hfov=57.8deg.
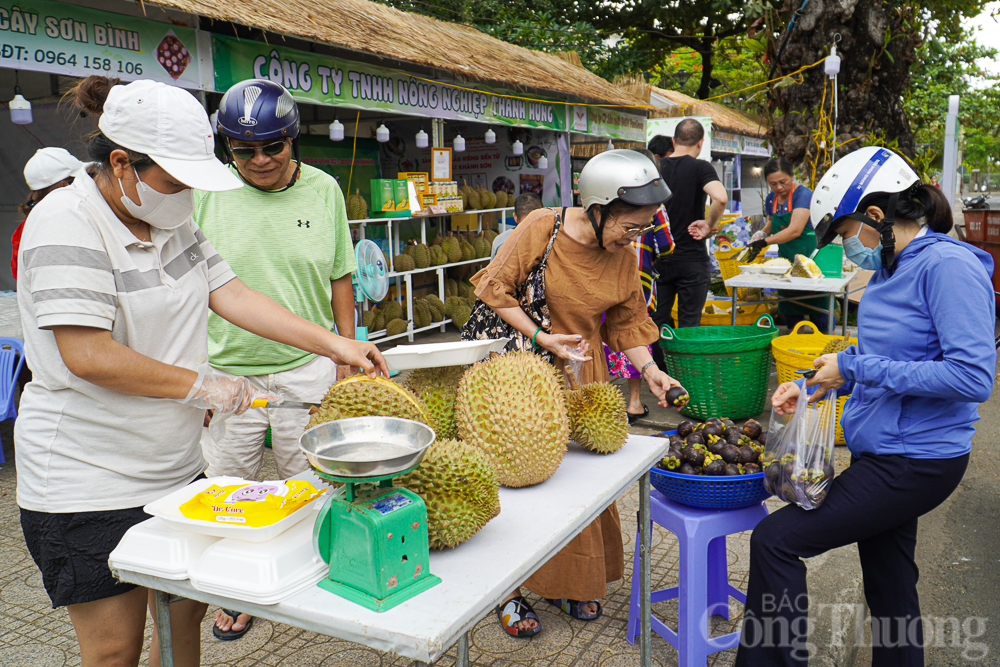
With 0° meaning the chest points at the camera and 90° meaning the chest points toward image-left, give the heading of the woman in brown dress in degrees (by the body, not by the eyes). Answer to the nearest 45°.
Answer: approximately 315°

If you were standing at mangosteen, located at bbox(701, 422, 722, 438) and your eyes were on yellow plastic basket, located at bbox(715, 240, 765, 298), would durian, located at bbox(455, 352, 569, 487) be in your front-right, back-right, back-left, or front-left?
back-left

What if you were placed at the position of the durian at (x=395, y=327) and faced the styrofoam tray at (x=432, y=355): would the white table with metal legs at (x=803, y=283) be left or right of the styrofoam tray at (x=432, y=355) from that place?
left

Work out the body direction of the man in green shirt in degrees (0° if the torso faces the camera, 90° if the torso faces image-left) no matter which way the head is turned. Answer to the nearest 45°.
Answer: approximately 0°

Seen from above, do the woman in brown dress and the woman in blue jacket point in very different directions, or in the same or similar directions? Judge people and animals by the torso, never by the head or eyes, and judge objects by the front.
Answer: very different directions

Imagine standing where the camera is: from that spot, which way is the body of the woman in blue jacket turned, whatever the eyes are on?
to the viewer's left

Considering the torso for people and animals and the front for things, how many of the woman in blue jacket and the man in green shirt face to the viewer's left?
1
